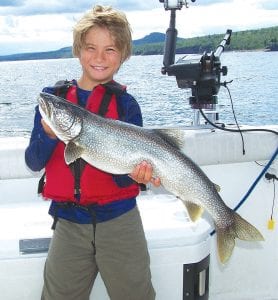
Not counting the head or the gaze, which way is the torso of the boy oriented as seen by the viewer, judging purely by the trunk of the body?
toward the camera

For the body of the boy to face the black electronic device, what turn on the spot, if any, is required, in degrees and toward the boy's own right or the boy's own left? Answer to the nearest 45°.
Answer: approximately 135° to the boy's own left
